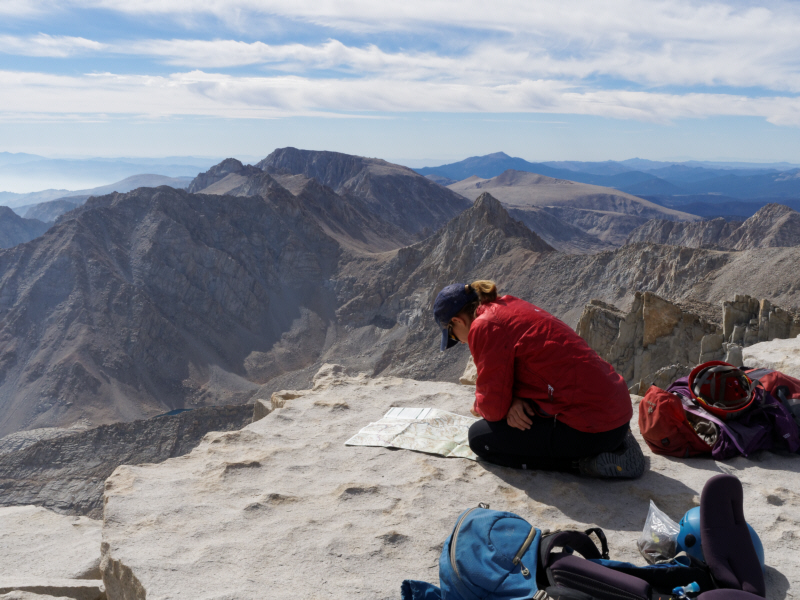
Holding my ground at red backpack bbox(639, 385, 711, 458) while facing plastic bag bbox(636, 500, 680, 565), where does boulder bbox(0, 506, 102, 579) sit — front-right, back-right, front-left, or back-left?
front-right

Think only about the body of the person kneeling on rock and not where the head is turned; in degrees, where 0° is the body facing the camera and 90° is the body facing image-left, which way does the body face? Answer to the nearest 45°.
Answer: approximately 90°

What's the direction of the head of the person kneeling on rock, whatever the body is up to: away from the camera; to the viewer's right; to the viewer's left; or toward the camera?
to the viewer's left

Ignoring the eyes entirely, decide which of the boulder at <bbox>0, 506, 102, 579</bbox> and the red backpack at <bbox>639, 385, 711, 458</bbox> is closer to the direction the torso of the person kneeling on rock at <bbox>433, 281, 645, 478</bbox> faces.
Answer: the boulder

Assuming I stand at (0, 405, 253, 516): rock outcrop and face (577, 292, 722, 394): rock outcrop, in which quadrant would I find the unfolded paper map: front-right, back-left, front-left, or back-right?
front-right

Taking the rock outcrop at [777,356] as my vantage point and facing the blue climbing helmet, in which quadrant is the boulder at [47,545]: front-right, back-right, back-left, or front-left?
front-right

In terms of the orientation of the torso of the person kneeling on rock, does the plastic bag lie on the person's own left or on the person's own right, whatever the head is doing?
on the person's own left

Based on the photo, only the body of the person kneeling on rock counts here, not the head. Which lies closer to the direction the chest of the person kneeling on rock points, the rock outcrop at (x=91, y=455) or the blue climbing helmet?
the rock outcrop

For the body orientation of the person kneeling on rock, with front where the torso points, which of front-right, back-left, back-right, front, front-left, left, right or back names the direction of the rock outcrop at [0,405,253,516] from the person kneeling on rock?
front-right

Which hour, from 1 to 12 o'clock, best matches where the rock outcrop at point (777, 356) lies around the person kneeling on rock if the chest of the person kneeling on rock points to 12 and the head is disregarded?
The rock outcrop is roughly at 4 o'clock from the person kneeling on rock.

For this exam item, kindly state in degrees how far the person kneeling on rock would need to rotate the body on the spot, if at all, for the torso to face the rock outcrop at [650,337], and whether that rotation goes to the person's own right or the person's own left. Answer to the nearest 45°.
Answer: approximately 90° to the person's own right

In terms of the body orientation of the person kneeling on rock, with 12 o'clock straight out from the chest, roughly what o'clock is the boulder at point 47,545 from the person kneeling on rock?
The boulder is roughly at 12 o'clock from the person kneeling on rock.

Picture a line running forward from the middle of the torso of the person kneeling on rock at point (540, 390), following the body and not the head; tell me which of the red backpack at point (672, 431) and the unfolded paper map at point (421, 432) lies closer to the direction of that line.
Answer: the unfolded paper map

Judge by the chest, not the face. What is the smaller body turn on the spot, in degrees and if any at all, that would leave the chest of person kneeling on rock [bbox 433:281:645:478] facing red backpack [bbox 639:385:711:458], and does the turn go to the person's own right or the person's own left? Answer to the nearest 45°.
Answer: approximately 135° to the person's own right

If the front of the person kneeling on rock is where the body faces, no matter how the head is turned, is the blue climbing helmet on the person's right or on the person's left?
on the person's left
